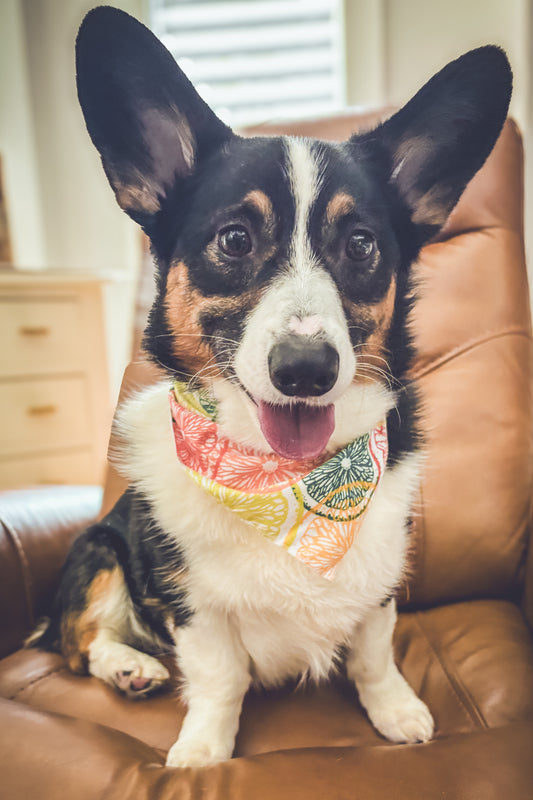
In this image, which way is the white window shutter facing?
toward the camera

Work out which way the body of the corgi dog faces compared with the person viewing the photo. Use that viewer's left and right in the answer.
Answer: facing the viewer and to the right of the viewer

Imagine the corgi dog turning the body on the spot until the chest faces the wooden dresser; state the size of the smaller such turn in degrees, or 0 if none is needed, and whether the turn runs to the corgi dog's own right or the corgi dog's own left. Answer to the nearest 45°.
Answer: approximately 180°
